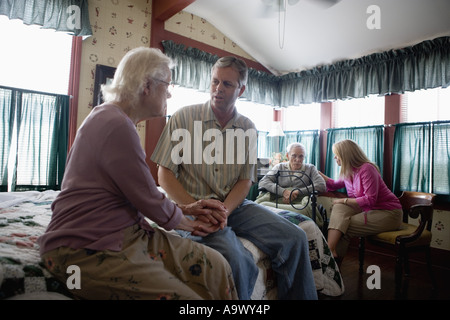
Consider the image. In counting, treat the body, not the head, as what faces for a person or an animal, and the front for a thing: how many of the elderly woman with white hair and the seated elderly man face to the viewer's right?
1

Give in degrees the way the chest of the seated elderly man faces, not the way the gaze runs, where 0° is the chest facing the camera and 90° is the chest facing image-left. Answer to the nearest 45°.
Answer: approximately 0°

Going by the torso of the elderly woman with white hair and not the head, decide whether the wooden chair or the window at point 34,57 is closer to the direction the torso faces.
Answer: the wooden chair

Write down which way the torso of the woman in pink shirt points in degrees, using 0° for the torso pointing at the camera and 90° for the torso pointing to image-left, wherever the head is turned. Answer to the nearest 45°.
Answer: approximately 90°

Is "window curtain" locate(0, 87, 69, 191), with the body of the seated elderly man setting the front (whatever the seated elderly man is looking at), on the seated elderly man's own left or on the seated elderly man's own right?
on the seated elderly man's own right

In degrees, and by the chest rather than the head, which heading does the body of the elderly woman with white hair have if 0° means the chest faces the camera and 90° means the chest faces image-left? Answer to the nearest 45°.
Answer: approximately 270°

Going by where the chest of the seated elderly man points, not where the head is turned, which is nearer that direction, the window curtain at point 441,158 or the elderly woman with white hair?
the elderly woman with white hair

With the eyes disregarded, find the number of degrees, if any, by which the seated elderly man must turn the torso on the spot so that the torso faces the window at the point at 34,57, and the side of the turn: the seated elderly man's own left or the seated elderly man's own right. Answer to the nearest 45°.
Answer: approximately 45° to the seated elderly man's own right

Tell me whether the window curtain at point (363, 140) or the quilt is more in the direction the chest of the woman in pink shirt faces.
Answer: the quilt

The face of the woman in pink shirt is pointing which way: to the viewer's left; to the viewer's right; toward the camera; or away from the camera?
to the viewer's left
